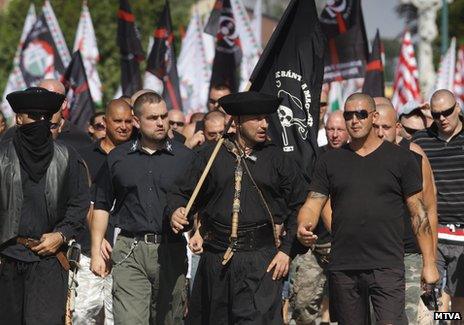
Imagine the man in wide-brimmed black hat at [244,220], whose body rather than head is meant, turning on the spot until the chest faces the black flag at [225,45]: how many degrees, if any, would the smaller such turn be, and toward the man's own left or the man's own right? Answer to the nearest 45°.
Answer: approximately 180°

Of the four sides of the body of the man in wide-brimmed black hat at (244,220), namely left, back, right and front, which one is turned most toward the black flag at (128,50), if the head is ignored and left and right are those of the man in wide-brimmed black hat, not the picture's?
back

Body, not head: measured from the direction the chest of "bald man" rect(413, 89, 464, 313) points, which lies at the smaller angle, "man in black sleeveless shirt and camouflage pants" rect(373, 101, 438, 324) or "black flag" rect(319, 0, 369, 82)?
the man in black sleeveless shirt and camouflage pants

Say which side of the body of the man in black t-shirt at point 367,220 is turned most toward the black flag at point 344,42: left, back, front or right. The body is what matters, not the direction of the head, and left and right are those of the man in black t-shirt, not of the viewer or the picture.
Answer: back

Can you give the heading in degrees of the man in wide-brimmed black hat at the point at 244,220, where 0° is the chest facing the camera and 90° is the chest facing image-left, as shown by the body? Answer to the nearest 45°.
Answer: approximately 0°

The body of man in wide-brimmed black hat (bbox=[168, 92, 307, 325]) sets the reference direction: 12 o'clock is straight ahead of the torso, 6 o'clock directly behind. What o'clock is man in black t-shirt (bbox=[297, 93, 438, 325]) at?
The man in black t-shirt is roughly at 9 o'clock from the man in wide-brimmed black hat.

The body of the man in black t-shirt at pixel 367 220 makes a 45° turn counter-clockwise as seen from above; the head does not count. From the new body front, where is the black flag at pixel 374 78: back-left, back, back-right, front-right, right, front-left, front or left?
back-left
